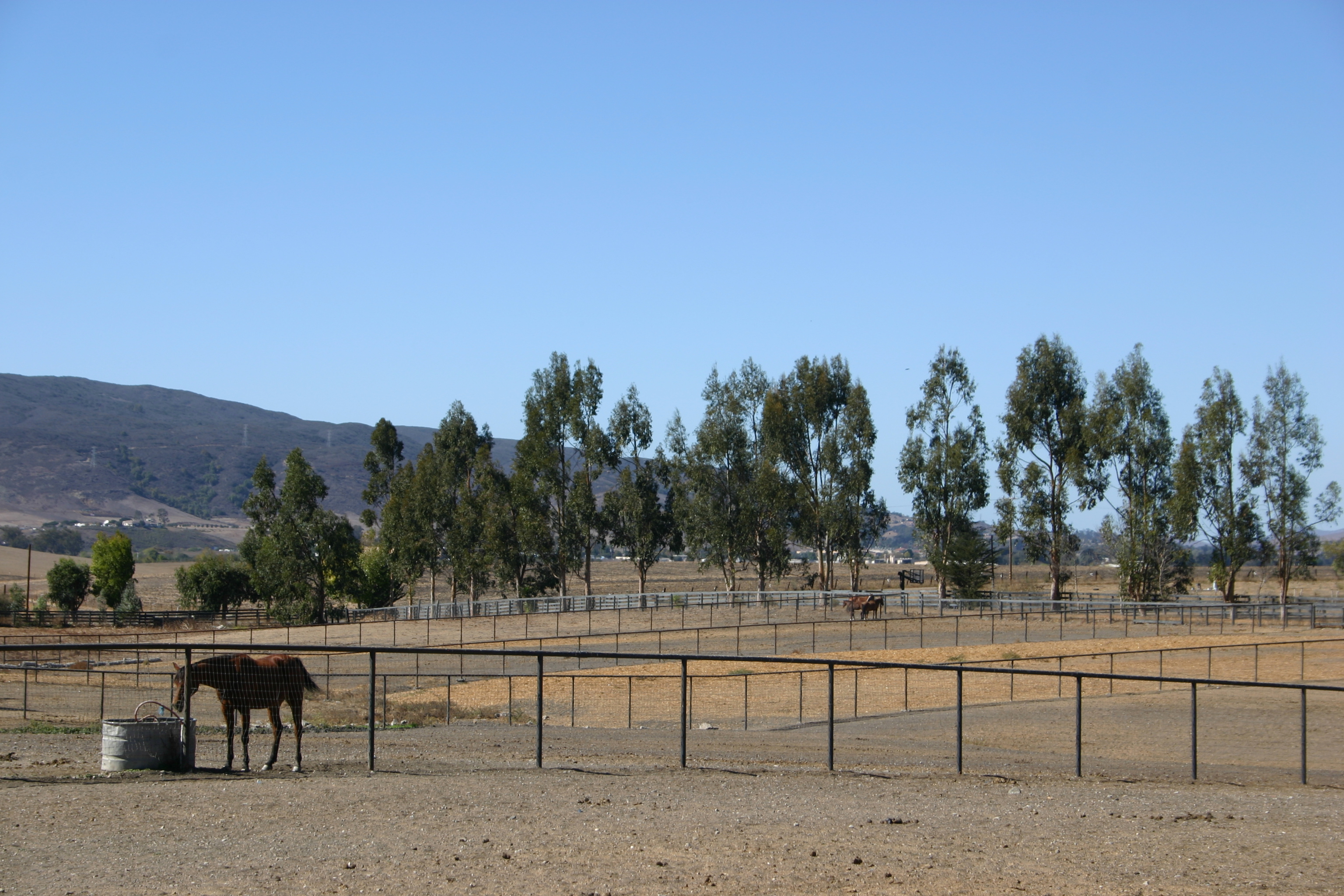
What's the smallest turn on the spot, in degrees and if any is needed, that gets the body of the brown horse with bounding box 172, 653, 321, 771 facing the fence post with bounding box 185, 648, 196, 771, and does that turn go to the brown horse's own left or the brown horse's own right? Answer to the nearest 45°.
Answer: approximately 45° to the brown horse's own left

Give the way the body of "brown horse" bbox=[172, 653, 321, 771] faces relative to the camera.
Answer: to the viewer's left
